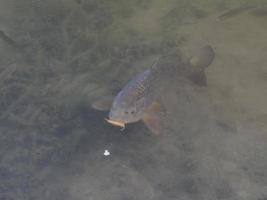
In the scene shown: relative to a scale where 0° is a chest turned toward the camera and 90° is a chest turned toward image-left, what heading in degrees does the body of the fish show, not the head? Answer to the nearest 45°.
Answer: approximately 45°
